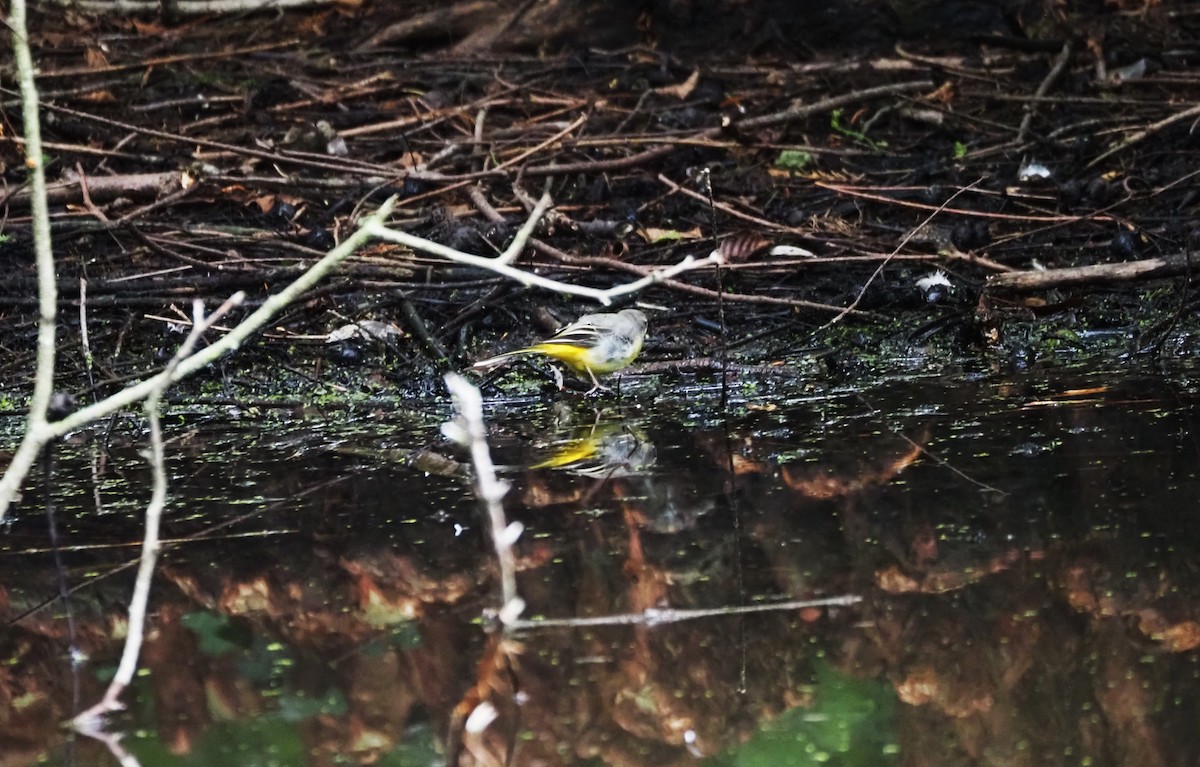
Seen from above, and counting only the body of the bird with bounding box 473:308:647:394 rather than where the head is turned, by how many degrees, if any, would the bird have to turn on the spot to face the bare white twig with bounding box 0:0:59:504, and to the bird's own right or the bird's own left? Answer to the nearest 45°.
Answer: approximately 135° to the bird's own right

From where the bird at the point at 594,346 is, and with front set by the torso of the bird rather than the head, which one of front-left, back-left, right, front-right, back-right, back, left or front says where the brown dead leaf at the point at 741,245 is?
front-left

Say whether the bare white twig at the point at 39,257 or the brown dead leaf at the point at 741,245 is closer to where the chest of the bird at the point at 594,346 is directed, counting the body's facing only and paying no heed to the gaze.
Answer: the brown dead leaf

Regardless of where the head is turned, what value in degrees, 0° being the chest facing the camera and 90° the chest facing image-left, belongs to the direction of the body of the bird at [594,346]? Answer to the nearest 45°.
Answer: approximately 270°
